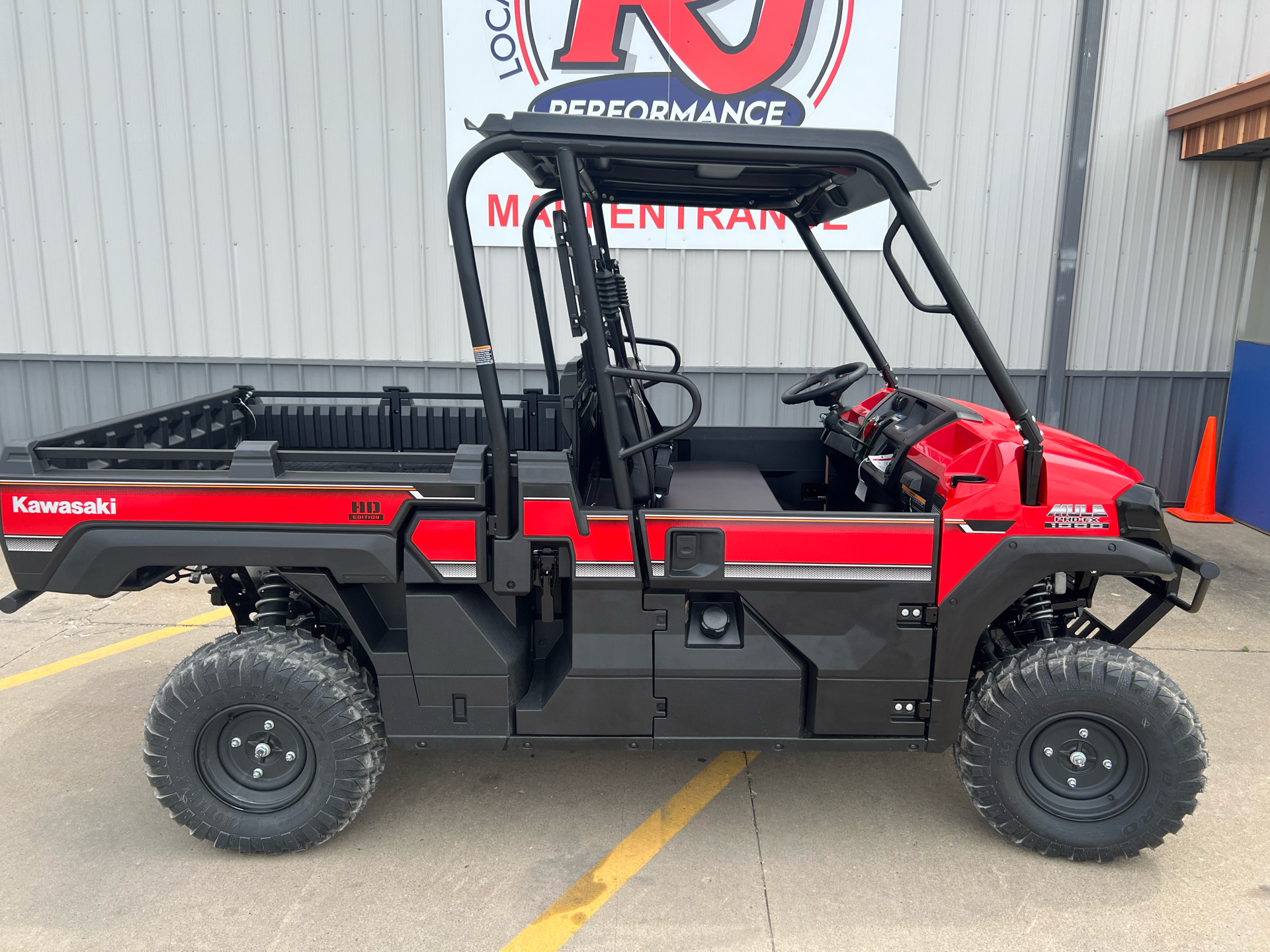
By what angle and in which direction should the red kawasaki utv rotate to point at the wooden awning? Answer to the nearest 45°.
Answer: approximately 45° to its left

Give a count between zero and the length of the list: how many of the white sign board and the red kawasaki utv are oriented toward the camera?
1

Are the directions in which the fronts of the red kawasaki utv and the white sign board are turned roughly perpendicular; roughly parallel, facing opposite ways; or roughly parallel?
roughly perpendicular

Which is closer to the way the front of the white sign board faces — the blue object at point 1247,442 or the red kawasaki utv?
the red kawasaki utv

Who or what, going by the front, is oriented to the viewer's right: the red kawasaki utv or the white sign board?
the red kawasaki utv

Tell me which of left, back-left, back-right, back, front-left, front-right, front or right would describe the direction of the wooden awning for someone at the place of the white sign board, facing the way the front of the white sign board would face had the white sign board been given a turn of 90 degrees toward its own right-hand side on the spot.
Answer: back

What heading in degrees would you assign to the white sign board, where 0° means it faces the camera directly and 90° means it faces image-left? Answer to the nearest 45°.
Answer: approximately 0°

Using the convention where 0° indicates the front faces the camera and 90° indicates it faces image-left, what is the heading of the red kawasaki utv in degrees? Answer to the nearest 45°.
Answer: approximately 270°

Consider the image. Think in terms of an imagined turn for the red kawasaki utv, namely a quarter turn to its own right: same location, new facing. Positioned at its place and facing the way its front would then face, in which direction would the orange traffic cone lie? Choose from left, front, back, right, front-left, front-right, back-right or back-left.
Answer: back-left

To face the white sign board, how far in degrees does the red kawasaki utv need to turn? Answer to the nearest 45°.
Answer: approximately 90° to its left

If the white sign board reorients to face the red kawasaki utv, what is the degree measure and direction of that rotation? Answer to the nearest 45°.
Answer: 0° — it already faces it

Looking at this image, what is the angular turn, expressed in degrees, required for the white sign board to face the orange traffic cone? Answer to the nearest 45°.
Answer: approximately 90° to its left
